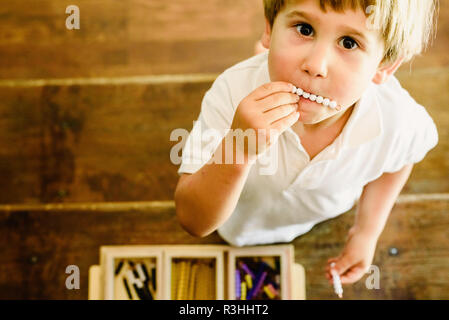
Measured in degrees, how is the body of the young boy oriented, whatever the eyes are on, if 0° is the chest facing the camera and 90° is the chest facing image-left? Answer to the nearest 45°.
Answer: approximately 0°
